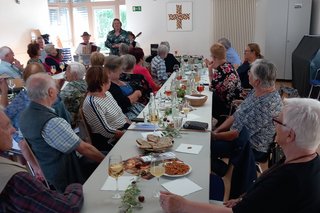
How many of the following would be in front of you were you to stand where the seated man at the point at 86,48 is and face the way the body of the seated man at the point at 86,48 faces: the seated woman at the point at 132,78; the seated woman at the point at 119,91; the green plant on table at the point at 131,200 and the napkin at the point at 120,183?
4

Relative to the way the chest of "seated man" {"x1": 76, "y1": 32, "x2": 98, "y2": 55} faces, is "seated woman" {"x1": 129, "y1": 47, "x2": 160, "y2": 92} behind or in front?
in front

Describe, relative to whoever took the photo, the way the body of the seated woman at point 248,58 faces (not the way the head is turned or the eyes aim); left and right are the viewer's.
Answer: facing to the left of the viewer

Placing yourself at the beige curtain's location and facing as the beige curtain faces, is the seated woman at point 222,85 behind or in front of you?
in front

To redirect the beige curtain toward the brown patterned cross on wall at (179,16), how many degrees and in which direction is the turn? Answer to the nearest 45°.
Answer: approximately 90° to its right

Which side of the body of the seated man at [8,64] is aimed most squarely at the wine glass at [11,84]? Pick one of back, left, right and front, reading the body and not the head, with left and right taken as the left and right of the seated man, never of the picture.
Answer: right

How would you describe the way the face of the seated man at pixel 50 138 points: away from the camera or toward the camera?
away from the camera

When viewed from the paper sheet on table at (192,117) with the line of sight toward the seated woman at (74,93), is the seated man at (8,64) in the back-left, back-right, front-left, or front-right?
front-right

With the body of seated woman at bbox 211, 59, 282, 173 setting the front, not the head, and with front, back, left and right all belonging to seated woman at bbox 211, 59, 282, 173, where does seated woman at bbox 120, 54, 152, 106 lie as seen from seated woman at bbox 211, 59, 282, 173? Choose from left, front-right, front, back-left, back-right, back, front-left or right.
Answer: front

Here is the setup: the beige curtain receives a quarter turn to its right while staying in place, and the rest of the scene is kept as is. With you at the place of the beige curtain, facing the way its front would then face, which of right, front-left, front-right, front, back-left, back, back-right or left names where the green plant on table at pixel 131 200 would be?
left

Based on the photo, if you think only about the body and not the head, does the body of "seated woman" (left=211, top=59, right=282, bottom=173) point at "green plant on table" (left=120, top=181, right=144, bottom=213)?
no

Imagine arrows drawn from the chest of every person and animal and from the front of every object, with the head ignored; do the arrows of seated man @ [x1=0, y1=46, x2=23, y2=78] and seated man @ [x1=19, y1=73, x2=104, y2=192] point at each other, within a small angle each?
no

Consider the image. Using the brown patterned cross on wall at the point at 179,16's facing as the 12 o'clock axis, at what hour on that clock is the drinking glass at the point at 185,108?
The drinking glass is roughly at 12 o'clock from the brown patterned cross on wall.

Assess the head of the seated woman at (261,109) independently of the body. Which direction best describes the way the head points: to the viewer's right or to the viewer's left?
to the viewer's left

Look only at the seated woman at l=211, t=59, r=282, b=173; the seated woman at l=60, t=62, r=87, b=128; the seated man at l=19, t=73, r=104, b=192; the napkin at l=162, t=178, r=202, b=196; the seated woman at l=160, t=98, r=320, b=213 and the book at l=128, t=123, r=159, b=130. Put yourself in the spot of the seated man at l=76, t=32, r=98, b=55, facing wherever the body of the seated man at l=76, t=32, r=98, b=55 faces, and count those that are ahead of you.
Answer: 6

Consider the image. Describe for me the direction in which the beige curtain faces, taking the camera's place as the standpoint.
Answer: facing the viewer

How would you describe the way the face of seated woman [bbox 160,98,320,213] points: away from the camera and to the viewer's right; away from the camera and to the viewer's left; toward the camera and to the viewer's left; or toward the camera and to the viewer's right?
away from the camera and to the viewer's left

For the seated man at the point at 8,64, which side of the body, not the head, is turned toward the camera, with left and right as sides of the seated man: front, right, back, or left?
right

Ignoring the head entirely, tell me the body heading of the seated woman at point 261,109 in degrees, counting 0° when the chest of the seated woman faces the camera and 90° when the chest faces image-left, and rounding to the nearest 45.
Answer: approximately 135°
